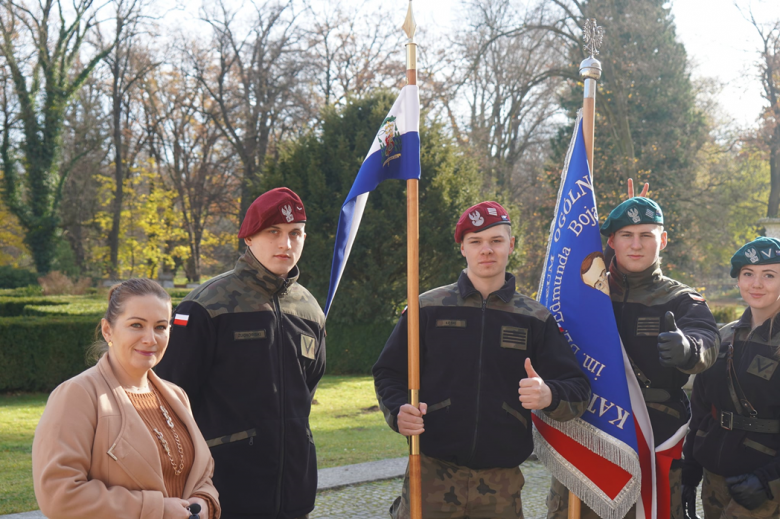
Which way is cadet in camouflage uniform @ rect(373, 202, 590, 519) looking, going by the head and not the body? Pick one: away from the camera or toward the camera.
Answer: toward the camera

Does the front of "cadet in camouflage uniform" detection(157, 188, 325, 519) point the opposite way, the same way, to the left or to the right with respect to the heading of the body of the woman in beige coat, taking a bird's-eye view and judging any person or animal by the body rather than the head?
the same way

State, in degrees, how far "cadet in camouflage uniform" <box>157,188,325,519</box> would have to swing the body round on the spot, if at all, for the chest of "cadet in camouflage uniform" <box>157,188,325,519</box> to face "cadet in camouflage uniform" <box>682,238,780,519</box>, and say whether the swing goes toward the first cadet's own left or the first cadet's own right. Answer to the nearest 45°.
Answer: approximately 45° to the first cadet's own left

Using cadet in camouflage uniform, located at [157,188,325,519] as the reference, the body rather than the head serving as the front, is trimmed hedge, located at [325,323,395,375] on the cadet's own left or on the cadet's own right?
on the cadet's own left

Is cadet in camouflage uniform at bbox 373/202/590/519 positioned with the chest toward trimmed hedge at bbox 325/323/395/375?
no

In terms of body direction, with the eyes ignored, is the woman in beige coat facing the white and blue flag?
no

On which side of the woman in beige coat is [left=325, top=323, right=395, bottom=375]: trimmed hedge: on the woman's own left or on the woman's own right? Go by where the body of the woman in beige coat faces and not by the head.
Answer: on the woman's own left

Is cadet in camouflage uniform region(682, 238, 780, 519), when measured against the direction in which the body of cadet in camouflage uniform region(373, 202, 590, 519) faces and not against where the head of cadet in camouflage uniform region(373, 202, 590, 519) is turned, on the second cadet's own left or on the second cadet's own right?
on the second cadet's own left

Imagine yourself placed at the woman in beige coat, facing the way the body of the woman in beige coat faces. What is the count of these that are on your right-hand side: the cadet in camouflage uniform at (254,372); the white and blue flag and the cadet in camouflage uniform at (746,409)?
0

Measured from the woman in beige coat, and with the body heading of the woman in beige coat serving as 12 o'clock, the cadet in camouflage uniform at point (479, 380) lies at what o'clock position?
The cadet in camouflage uniform is roughly at 10 o'clock from the woman in beige coat.

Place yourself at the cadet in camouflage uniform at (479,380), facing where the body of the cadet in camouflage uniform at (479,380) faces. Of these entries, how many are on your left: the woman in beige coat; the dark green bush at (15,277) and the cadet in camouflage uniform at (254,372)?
0

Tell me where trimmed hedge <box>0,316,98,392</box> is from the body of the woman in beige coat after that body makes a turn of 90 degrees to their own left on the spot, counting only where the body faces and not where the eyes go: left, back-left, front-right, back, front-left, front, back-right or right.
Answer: front-left

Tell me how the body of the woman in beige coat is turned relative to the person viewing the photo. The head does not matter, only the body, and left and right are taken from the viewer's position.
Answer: facing the viewer and to the right of the viewer

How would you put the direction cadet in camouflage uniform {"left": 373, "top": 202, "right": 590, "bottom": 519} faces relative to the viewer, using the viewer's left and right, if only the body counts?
facing the viewer
